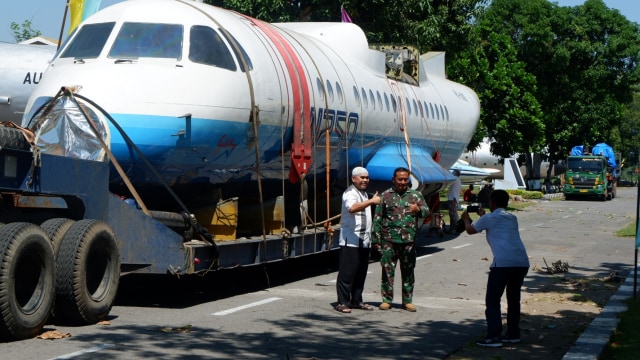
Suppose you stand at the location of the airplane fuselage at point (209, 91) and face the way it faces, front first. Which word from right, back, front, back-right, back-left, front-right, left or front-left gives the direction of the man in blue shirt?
left

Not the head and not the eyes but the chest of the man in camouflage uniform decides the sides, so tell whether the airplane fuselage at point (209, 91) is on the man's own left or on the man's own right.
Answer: on the man's own right

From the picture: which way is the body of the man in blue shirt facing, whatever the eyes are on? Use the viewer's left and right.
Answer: facing away from the viewer and to the left of the viewer

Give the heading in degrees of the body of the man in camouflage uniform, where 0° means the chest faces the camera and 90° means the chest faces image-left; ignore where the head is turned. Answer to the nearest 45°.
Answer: approximately 0°

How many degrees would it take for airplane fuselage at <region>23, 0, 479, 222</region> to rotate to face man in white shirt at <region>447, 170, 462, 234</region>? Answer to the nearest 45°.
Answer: approximately 180°

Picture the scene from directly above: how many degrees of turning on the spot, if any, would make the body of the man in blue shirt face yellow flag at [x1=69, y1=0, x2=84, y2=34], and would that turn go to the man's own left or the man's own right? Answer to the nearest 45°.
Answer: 0° — they already face it

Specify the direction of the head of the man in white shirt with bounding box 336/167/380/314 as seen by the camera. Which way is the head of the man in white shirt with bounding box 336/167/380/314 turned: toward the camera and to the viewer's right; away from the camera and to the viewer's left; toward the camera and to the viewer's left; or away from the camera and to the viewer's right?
toward the camera and to the viewer's right

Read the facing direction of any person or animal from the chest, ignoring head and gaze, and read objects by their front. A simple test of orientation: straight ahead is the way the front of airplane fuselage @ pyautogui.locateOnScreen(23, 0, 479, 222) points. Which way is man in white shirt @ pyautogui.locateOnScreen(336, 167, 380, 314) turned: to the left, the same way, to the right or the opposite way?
to the left

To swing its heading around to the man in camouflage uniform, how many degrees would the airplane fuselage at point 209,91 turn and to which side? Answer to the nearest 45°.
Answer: approximately 135° to its left

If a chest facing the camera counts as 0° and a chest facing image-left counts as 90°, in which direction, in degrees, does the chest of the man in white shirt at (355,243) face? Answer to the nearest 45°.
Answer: approximately 315°

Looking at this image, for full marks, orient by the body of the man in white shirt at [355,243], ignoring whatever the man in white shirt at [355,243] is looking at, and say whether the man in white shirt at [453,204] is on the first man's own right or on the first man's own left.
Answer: on the first man's own left

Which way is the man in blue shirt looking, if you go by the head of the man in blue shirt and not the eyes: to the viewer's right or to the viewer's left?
to the viewer's left

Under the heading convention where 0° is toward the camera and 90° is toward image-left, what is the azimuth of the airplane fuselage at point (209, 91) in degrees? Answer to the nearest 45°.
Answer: approximately 45°

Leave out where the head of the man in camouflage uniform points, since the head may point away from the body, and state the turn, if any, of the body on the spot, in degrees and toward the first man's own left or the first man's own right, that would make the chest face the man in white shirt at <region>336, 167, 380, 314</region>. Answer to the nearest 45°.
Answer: approximately 90° to the first man's own right
